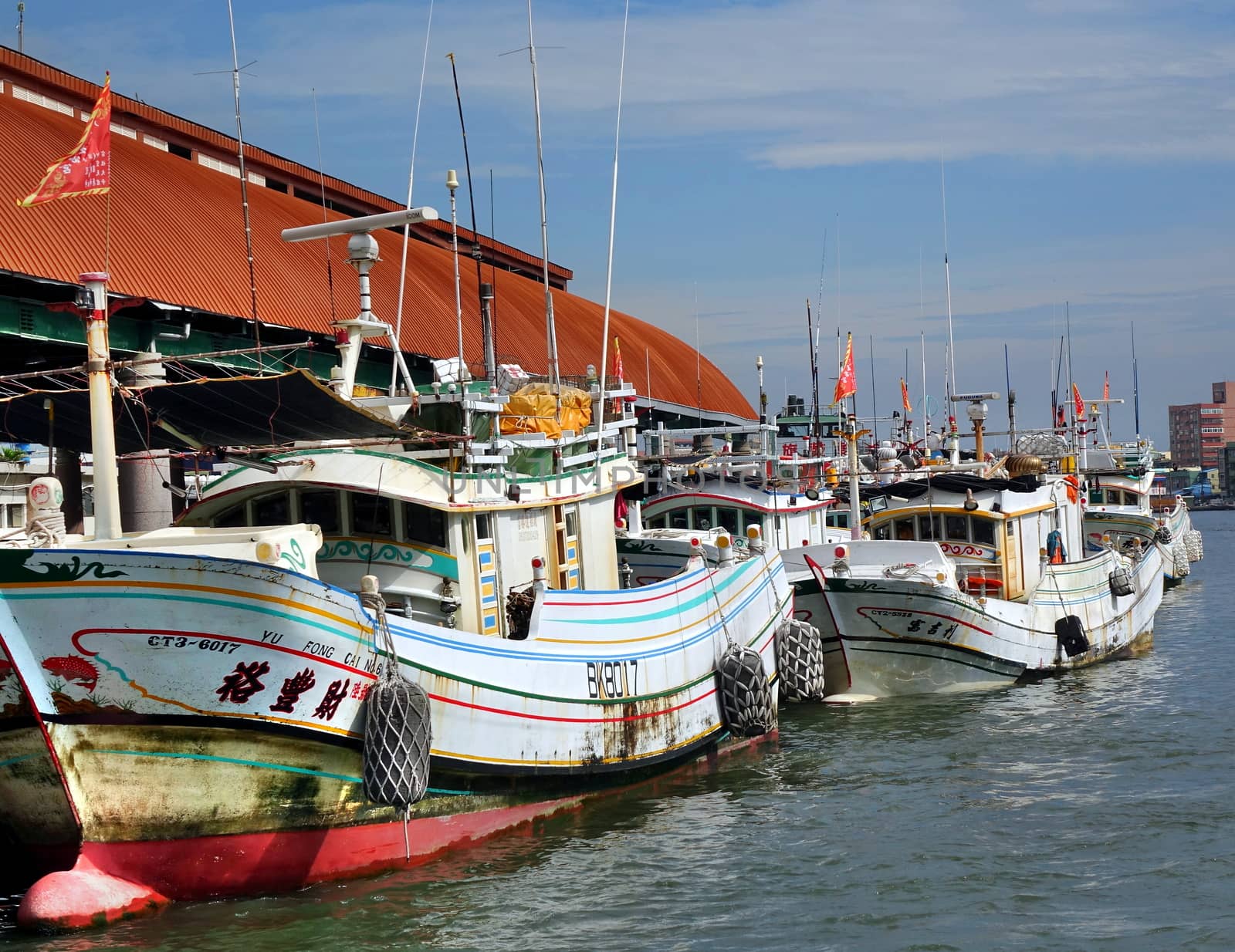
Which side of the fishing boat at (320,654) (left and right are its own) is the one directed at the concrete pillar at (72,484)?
right

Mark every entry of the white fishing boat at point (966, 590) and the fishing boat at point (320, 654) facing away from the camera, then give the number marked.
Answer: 0

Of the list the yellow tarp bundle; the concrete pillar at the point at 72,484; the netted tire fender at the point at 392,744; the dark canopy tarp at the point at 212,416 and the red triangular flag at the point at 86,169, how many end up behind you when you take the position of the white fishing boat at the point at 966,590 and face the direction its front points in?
0

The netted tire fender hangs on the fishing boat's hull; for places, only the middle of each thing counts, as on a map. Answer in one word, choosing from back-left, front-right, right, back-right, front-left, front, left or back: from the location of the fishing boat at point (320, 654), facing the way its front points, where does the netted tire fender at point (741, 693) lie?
back

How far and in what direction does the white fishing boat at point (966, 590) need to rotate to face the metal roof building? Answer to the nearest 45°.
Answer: approximately 45° to its right

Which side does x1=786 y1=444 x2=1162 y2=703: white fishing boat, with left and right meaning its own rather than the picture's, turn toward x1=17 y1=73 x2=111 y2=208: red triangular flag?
front

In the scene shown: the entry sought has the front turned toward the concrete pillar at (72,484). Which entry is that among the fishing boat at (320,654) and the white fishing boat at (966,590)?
the white fishing boat

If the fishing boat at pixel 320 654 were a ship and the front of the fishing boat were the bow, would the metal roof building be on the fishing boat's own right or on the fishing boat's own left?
on the fishing boat's own right

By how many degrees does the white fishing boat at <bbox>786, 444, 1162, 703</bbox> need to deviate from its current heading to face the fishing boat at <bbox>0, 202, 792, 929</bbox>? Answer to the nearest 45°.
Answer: approximately 45° to its left

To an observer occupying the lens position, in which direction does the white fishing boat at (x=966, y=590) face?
facing the viewer and to the left of the viewer

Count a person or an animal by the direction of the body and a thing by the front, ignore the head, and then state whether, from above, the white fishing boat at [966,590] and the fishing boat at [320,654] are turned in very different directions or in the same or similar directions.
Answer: same or similar directions

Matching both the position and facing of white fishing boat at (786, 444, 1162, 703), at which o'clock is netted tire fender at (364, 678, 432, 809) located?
The netted tire fender is roughly at 11 o'clock from the white fishing boat.
